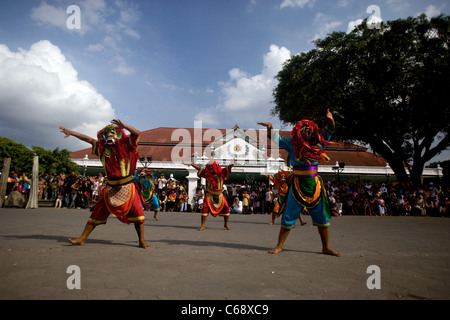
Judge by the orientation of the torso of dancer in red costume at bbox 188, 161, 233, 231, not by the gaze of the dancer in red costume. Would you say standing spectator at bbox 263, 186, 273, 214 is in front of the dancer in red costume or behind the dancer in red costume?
behind

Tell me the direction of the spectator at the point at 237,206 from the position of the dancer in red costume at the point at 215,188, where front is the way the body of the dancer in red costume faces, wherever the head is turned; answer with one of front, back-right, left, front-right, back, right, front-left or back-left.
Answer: back

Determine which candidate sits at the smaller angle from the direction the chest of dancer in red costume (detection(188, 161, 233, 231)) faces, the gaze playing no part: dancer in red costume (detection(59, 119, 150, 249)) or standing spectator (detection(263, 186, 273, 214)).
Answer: the dancer in red costume

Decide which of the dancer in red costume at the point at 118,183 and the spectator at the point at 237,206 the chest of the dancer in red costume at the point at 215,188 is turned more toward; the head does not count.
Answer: the dancer in red costume

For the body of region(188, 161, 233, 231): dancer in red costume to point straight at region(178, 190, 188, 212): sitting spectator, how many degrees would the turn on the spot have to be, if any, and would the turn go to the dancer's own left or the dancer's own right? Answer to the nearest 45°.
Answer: approximately 180°

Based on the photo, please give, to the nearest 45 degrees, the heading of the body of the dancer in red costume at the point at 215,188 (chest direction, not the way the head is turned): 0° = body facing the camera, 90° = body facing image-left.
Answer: approximately 0°

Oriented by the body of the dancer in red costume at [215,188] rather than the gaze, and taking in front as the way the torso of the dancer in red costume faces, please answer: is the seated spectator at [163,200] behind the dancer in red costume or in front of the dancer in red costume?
behind
